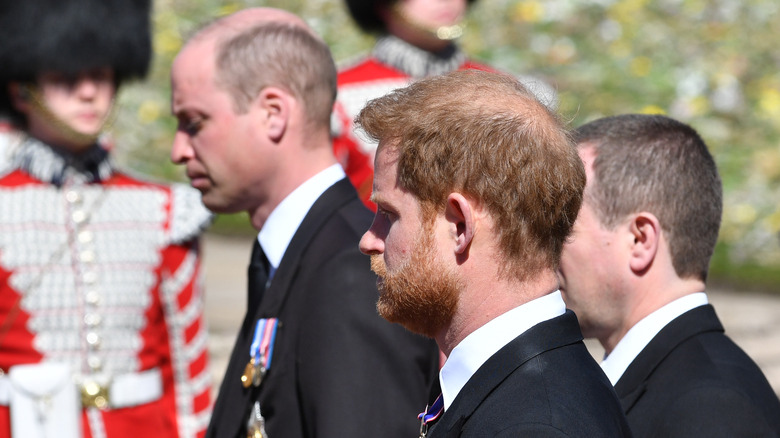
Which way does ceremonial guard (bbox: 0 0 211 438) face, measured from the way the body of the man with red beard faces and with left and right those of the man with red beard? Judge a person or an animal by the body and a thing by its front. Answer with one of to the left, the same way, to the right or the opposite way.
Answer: to the left

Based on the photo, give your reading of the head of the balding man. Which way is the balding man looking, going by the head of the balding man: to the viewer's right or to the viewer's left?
to the viewer's left

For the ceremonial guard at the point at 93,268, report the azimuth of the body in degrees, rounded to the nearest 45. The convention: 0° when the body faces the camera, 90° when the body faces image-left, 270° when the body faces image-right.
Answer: approximately 0°

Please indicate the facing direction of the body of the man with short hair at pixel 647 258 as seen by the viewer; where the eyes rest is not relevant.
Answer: to the viewer's left

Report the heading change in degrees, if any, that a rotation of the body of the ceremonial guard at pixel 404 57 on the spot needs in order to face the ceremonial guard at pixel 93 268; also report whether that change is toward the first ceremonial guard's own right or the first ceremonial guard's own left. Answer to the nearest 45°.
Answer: approximately 90° to the first ceremonial guard's own right

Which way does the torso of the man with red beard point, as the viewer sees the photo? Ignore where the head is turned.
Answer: to the viewer's left

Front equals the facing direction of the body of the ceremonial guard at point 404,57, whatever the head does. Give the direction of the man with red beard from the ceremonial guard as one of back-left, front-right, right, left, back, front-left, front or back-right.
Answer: front-right

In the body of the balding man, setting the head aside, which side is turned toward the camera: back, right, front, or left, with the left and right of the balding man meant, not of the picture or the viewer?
left

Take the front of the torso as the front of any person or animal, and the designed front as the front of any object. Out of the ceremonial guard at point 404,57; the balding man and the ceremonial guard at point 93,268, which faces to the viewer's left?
the balding man

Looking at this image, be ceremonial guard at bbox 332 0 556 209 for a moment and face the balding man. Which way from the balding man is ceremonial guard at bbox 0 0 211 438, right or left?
right

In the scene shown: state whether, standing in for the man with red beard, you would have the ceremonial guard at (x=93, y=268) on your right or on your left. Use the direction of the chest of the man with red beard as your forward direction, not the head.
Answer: on your right

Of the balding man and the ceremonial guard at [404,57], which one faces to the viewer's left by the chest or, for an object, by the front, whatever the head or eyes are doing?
the balding man

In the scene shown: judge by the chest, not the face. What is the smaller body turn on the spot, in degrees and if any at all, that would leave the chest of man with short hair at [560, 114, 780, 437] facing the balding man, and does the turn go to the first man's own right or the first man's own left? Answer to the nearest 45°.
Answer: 0° — they already face them
